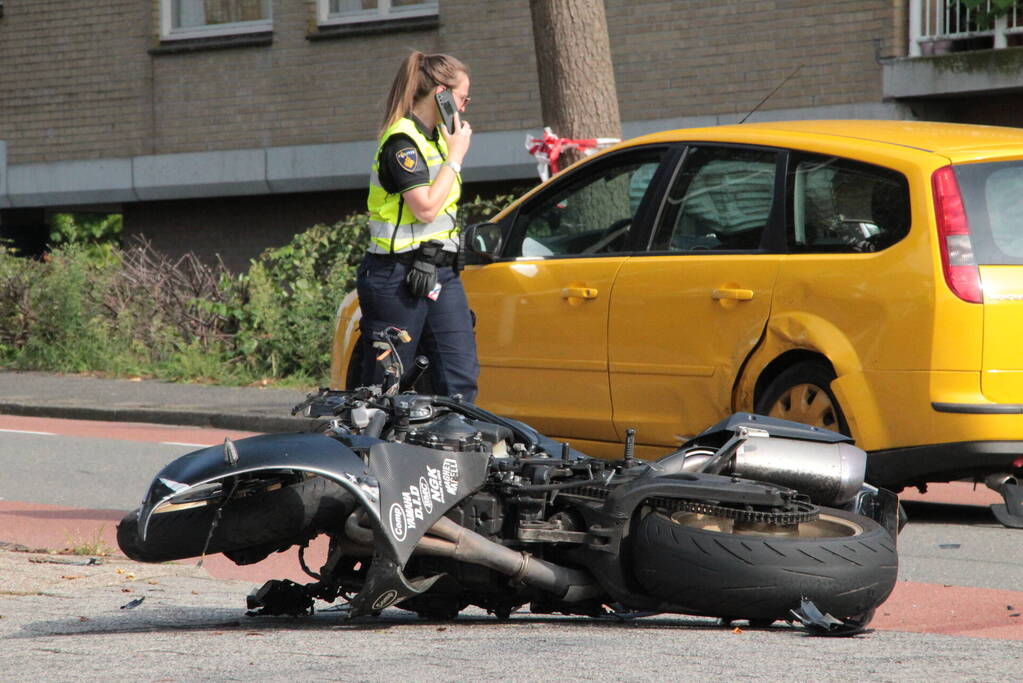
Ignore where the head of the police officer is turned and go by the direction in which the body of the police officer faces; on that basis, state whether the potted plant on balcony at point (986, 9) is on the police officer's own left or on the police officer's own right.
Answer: on the police officer's own left

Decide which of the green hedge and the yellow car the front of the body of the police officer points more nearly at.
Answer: the yellow car

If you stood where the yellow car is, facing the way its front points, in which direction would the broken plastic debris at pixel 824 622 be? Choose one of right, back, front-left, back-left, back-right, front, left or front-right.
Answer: back-left

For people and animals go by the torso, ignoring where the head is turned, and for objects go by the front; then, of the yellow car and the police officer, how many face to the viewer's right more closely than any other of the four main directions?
1

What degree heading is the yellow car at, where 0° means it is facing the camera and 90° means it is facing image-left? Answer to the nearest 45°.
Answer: approximately 135°

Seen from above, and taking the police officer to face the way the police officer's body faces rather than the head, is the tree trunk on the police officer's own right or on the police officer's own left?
on the police officer's own left

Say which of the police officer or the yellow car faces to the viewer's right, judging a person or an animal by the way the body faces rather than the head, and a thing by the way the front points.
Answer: the police officer

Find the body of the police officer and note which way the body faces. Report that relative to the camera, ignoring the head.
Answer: to the viewer's right

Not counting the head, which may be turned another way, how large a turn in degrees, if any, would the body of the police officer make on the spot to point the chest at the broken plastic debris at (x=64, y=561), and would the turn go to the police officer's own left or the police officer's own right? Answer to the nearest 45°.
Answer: approximately 180°
